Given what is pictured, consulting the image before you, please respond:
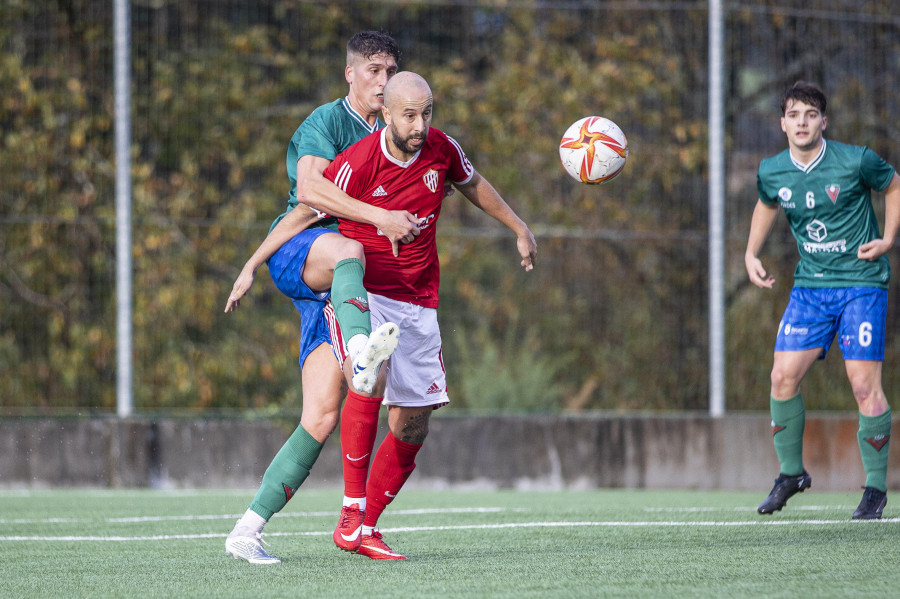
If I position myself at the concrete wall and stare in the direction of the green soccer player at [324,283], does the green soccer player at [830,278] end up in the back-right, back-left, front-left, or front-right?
front-left

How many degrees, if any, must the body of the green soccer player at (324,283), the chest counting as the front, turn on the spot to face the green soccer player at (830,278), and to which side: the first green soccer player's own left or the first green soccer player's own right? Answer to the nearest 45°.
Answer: approximately 90° to the first green soccer player's own left

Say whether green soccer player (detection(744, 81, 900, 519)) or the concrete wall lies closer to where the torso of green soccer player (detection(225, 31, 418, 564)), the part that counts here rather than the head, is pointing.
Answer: the green soccer player

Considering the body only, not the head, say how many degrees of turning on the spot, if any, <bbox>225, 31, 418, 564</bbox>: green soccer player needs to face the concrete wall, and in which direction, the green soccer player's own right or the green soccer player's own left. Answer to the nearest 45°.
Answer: approximately 135° to the green soccer player's own left

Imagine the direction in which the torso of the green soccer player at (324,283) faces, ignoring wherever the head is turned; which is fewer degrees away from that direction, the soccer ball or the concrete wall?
the soccer ball

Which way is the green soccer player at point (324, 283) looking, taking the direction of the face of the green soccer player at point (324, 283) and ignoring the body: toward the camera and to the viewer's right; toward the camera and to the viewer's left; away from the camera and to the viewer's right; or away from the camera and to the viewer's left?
toward the camera and to the viewer's right

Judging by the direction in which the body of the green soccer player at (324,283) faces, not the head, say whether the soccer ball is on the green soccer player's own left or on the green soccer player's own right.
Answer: on the green soccer player's own left

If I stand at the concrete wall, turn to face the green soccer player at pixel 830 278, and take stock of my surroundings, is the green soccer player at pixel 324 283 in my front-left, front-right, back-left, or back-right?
front-right

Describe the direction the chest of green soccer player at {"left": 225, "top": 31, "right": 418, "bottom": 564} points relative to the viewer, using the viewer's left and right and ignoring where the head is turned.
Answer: facing the viewer and to the right of the viewer
